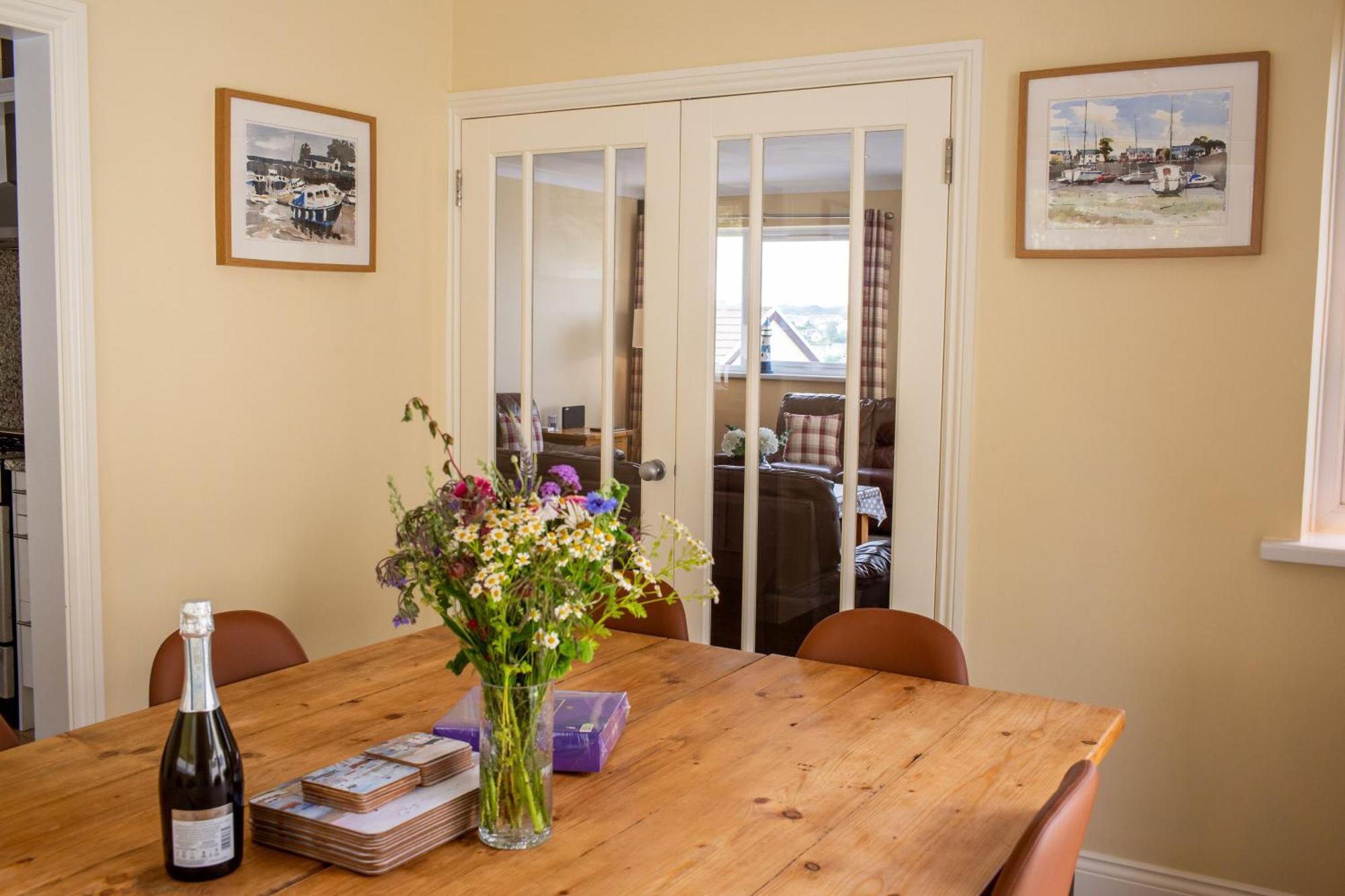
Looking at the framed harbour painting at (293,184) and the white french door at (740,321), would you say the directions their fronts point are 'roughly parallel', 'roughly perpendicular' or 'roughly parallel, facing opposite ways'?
roughly perpendicular

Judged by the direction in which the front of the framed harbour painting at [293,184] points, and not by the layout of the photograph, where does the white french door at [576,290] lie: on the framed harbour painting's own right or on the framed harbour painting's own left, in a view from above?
on the framed harbour painting's own left

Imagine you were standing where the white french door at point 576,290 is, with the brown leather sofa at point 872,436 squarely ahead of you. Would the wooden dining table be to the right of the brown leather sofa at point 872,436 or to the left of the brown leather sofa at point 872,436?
right

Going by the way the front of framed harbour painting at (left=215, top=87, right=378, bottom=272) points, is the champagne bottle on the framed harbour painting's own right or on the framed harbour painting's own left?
on the framed harbour painting's own right

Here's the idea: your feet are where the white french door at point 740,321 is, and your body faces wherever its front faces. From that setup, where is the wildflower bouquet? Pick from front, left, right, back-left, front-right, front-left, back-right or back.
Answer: front-left

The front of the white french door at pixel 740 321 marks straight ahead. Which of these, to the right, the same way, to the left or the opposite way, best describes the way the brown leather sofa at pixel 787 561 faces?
the opposite way

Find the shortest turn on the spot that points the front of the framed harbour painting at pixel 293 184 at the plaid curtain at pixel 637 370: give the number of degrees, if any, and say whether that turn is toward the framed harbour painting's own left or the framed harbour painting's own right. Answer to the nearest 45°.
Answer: approximately 45° to the framed harbour painting's own left

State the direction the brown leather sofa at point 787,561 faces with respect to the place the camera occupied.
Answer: facing away from the viewer and to the right of the viewer
